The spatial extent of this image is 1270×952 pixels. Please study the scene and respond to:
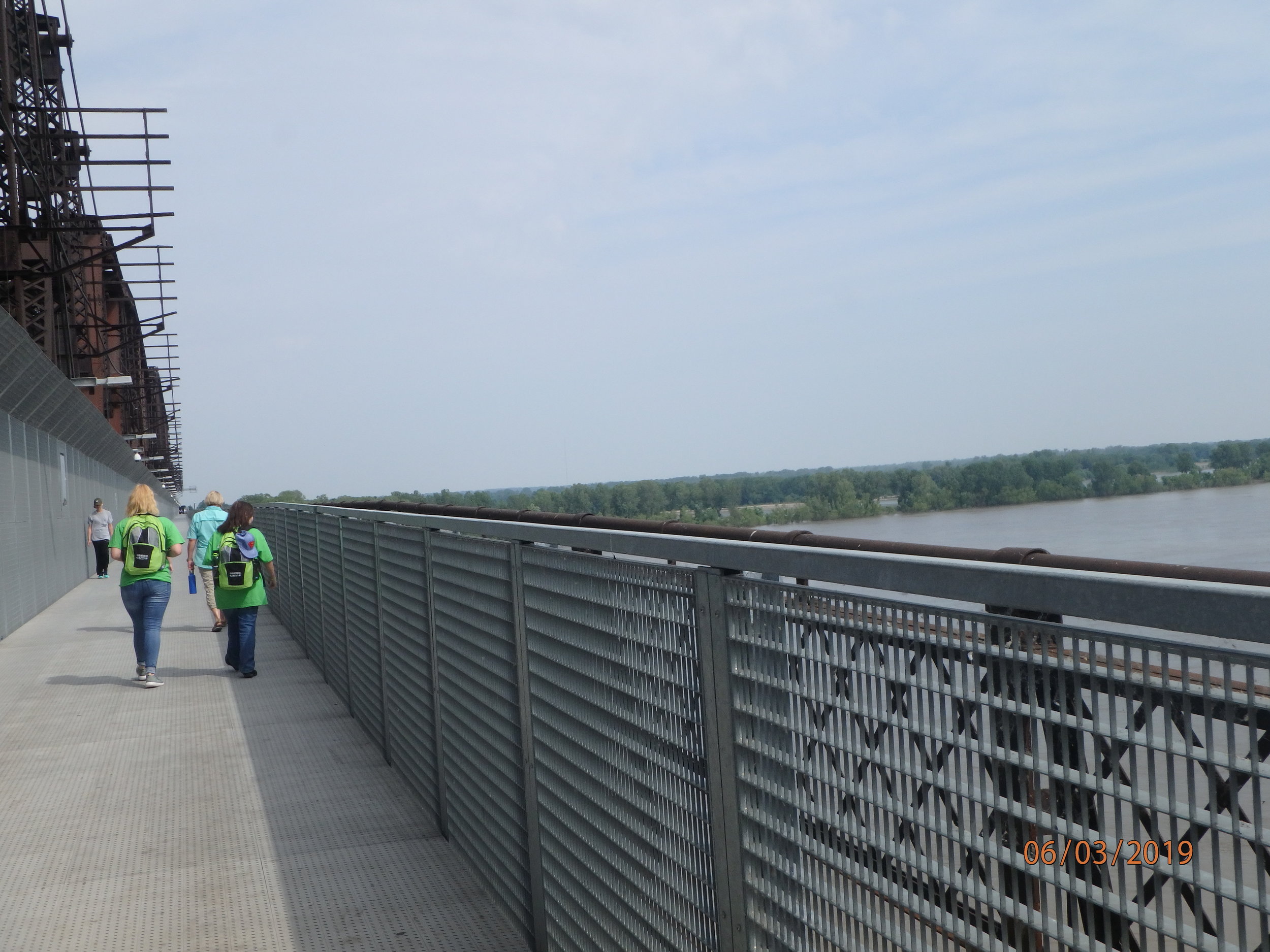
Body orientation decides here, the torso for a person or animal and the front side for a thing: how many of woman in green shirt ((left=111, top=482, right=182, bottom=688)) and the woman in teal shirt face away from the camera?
2

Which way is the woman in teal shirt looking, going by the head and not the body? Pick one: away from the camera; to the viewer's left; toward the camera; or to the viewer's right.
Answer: away from the camera

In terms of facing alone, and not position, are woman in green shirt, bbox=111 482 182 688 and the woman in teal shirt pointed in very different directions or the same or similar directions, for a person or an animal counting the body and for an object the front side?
same or similar directions

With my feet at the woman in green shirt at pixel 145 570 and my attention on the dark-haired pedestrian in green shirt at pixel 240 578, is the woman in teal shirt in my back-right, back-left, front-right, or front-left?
front-left

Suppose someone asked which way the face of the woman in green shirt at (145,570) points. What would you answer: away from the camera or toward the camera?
away from the camera

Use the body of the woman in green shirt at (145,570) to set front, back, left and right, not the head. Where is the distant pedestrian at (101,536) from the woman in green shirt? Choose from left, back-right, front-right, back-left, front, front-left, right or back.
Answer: front

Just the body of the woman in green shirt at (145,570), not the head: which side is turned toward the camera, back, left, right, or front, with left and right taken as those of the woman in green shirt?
back

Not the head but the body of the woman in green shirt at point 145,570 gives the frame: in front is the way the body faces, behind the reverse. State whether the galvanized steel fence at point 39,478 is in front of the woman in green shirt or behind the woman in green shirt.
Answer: in front

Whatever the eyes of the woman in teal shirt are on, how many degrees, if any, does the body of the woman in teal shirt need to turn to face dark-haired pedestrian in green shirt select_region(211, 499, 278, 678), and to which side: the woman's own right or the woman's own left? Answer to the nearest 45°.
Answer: approximately 180°

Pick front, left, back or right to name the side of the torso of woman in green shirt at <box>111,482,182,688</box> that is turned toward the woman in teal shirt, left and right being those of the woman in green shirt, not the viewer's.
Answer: front

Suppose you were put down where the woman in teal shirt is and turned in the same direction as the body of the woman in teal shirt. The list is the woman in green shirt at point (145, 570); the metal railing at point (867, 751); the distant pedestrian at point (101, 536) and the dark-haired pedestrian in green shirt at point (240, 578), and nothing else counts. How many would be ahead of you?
1

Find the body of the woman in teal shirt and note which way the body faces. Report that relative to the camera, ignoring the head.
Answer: away from the camera

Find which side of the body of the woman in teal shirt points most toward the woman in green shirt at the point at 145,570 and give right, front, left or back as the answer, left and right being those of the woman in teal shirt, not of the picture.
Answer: back
